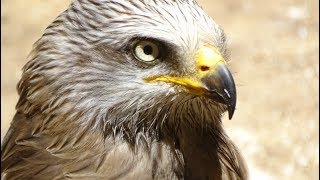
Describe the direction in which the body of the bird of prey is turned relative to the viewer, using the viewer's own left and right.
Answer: facing the viewer and to the right of the viewer
